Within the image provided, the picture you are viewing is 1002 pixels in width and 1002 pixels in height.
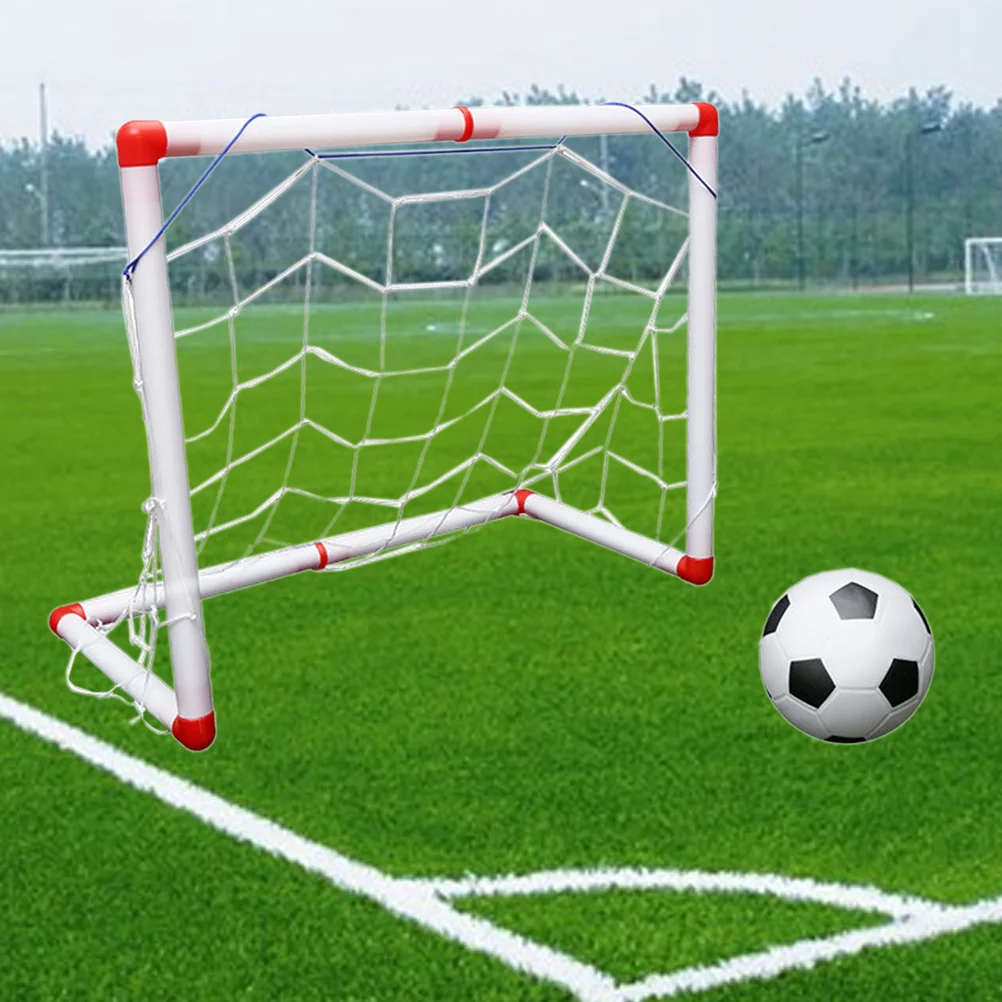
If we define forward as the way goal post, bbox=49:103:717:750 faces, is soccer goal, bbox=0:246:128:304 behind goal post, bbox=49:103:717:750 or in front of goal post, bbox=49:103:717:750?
behind

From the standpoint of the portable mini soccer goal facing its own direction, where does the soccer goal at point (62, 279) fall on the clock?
The soccer goal is roughly at 7 o'clock from the portable mini soccer goal.

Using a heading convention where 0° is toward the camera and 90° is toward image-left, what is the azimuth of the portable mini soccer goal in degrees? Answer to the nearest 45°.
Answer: approximately 315°

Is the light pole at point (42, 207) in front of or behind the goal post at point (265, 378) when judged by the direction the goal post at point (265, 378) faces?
behind

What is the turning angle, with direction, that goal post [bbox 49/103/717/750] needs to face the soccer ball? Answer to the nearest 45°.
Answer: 0° — it already faces it

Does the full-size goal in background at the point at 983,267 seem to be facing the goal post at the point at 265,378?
yes

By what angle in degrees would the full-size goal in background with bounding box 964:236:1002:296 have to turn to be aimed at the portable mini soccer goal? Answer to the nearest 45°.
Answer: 0° — it already faces it
